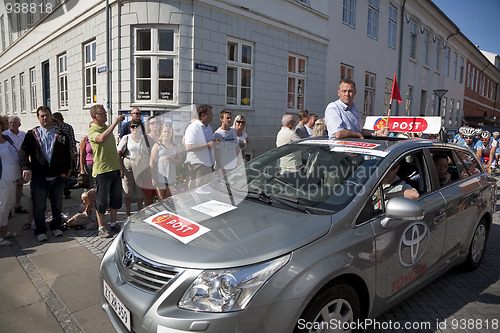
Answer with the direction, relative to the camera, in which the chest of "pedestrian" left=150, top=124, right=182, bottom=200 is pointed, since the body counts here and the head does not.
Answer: toward the camera

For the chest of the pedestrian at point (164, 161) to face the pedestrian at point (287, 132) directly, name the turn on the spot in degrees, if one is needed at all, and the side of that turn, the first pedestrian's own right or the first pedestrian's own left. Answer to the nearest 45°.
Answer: approximately 135° to the first pedestrian's own left

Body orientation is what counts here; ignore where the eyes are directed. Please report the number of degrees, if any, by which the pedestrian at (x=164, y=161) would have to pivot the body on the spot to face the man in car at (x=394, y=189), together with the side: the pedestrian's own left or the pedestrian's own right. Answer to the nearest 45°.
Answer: approximately 45° to the pedestrian's own left

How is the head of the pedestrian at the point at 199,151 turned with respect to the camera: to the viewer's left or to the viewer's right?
to the viewer's right

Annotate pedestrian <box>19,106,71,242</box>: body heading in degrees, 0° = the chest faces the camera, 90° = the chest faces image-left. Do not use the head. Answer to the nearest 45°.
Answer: approximately 0°

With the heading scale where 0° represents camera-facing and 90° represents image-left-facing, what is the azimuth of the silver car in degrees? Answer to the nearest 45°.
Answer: approximately 45°

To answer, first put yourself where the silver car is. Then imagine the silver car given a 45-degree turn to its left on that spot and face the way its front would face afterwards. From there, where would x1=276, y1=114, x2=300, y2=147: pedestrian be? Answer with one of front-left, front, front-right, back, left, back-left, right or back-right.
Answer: back

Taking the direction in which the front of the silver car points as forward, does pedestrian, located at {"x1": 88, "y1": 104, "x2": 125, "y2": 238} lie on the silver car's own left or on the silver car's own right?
on the silver car's own right

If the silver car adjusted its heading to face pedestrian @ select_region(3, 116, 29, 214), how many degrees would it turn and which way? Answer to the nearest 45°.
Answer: approximately 90° to its right

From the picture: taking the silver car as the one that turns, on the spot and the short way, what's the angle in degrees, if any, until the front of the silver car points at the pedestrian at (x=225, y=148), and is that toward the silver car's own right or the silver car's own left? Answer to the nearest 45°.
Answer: approximately 135° to the silver car's own right

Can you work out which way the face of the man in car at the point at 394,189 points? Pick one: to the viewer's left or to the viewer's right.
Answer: to the viewer's left

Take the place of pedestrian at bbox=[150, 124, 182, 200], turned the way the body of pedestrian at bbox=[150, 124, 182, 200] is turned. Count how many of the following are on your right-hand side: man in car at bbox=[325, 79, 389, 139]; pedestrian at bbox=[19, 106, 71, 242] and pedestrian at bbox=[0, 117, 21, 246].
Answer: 2
